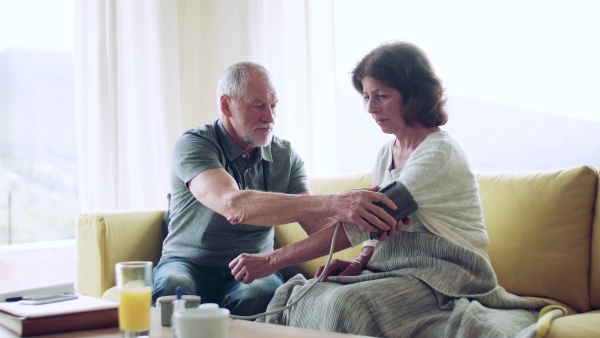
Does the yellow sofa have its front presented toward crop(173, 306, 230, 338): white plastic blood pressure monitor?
yes

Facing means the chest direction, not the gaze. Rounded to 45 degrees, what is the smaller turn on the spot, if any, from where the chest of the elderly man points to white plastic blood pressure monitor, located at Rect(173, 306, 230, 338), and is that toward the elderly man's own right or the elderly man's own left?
approximately 45° to the elderly man's own right

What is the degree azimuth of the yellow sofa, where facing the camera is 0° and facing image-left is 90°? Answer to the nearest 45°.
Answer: approximately 45°

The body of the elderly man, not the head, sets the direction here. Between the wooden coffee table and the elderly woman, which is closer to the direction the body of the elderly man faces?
the elderly woman

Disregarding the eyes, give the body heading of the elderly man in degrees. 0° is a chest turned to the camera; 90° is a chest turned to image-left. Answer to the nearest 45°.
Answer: approximately 315°

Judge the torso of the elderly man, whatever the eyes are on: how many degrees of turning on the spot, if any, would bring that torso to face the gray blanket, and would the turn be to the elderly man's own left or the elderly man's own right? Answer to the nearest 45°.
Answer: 0° — they already face it

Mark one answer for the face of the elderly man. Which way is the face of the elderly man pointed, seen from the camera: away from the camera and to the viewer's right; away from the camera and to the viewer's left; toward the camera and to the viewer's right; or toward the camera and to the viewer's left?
toward the camera and to the viewer's right
